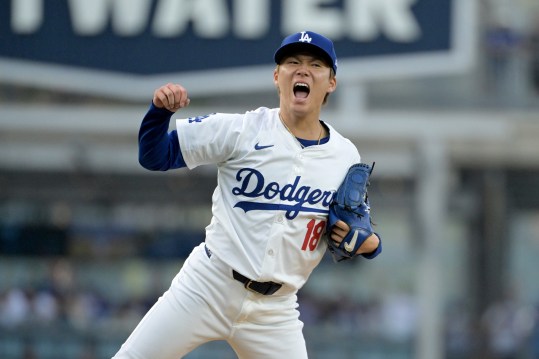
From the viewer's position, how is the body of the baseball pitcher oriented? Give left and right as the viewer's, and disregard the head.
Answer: facing the viewer

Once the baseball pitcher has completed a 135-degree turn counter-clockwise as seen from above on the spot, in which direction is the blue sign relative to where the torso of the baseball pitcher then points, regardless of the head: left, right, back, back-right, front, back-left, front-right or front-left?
front-left

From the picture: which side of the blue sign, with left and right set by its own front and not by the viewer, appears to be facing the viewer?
front
